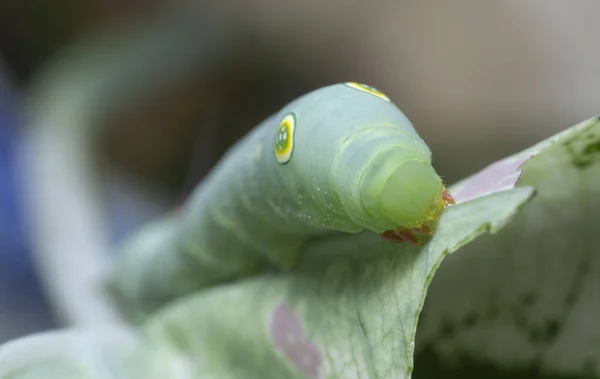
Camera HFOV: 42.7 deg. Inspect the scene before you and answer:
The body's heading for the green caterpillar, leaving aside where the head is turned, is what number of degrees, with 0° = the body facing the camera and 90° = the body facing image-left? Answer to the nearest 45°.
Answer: approximately 315°
